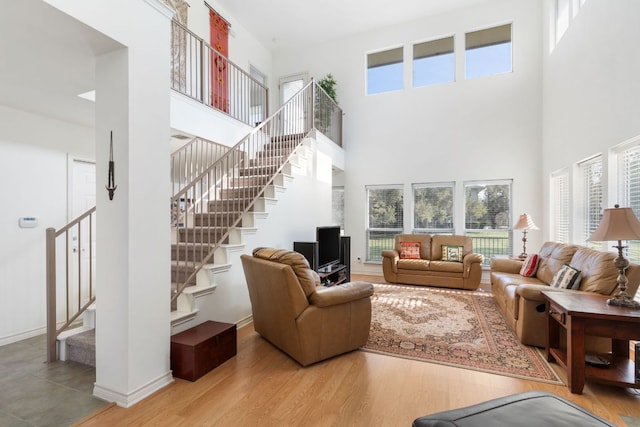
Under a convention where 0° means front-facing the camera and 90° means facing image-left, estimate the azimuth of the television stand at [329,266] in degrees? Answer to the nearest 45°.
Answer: approximately 315°

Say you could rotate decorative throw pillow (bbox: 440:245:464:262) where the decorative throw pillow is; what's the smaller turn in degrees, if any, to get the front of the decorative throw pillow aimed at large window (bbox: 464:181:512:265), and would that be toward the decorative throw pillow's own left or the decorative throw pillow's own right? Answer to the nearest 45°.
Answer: approximately 135° to the decorative throw pillow's own left

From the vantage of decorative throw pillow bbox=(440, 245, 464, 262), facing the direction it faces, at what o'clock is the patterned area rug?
The patterned area rug is roughly at 12 o'clock from the decorative throw pillow.

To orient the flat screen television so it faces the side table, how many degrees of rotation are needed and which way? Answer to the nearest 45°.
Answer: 0° — it already faces it

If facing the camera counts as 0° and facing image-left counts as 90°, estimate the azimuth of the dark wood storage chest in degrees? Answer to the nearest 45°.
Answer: approximately 315°

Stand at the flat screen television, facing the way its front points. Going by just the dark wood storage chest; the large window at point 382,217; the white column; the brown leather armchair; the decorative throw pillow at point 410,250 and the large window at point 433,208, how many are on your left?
3

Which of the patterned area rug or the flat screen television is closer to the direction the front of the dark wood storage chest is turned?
the patterned area rug

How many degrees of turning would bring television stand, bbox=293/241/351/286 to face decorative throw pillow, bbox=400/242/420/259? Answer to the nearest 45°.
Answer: approximately 90° to its left
